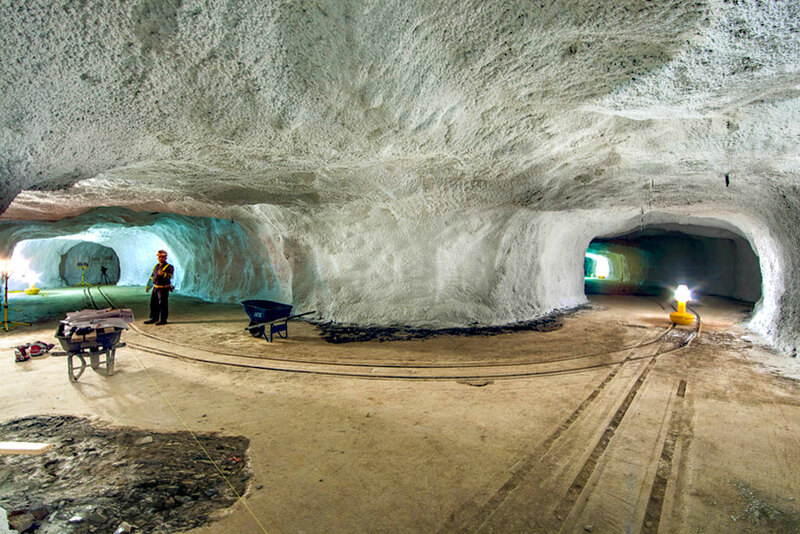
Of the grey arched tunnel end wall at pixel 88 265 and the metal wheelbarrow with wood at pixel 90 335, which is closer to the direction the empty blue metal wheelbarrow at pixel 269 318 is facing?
the metal wheelbarrow with wood

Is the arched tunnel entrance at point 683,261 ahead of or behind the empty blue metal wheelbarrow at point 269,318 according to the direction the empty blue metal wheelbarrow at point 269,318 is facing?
behind

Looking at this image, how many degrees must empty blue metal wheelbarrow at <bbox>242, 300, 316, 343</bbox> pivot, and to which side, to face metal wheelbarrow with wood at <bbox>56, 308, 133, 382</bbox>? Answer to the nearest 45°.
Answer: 0° — it already faces it

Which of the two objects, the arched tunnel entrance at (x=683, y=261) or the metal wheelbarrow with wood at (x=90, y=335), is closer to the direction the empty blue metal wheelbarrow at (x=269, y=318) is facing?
the metal wheelbarrow with wood

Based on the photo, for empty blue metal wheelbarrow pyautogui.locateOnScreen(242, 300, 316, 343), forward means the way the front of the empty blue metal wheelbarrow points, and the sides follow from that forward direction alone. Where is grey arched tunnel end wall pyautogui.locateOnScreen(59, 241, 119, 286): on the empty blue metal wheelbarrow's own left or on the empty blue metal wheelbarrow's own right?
on the empty blue metal wheelbarrow's own right
